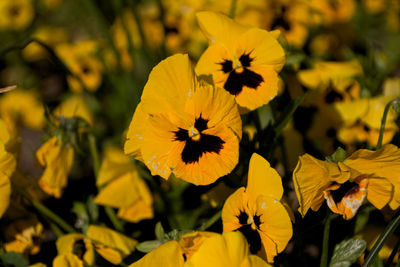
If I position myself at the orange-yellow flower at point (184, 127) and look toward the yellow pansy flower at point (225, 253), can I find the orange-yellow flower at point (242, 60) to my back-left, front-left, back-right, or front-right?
back-left

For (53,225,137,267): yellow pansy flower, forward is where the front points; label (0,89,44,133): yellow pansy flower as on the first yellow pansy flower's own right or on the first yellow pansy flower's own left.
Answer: on the first yellow pansy flower's own right

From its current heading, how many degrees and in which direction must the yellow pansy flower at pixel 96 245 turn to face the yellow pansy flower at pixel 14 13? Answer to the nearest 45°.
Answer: approximately 135° to its right

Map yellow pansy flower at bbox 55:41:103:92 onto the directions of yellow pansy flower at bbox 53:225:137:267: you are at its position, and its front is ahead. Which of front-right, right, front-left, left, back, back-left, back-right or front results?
back-right

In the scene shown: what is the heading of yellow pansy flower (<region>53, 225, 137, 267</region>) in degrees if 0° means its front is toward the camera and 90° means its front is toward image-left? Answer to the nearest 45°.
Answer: approximately 45°
